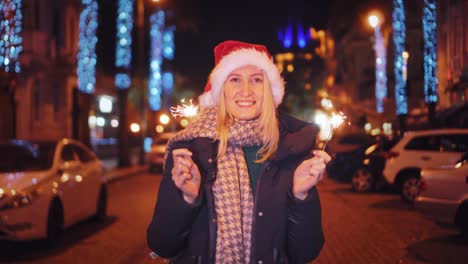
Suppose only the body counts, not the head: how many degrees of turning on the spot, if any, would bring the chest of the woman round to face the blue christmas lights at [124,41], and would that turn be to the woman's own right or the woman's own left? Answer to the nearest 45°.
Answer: approximately 180°

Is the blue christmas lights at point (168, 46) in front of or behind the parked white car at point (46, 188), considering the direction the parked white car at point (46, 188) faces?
behind

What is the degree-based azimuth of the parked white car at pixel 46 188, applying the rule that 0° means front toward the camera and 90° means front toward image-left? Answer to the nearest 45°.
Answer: approximately 45°

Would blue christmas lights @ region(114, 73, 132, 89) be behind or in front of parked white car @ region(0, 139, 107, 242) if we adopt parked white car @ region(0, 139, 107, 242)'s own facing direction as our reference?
behind

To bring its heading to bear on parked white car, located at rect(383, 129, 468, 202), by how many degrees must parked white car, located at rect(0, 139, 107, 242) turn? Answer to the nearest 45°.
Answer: approximately 135° to its left

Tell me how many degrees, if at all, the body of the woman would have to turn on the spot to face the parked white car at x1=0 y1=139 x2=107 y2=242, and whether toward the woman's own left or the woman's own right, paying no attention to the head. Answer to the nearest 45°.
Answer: approximately 135° to the woman's own right

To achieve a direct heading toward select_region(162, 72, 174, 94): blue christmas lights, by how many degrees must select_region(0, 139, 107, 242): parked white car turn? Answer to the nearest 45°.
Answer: approximately 135° to its right
